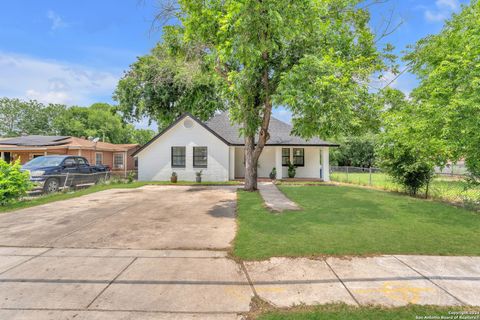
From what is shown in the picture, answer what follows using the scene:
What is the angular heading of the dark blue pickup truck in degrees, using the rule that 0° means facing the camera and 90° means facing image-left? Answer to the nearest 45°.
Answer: approximately 45°

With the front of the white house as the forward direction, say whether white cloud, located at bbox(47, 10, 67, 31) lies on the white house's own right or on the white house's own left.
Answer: on the white house's own right

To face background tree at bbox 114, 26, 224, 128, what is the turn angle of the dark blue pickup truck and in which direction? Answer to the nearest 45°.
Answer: approximately 180°

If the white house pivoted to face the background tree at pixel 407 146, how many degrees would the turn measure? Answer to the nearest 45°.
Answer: approximately 45° to its left

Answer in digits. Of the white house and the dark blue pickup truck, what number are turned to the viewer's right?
0

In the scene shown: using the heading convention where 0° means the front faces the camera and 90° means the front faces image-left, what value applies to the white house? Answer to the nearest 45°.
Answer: approximately 0°

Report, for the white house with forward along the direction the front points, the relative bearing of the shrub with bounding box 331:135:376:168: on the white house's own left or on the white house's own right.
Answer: on the white house's own left

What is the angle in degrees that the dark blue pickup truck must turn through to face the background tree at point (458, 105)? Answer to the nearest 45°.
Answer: approximately 90° to its left
